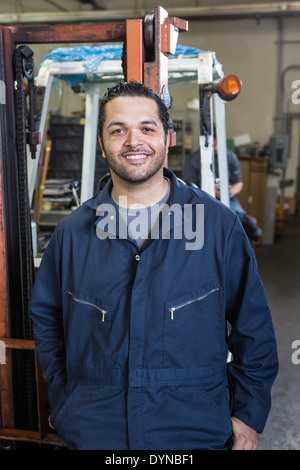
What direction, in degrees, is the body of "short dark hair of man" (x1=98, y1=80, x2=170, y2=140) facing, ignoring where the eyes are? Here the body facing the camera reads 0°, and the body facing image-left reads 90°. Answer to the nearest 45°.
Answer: approximately 0°

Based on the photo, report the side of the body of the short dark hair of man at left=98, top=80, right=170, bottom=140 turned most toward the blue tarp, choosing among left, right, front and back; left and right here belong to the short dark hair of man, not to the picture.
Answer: back

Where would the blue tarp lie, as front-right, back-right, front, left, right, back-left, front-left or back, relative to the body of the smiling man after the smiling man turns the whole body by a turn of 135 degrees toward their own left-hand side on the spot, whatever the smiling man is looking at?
front-left

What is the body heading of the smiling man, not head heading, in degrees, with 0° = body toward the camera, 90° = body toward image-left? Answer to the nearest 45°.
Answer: approximately 0°
